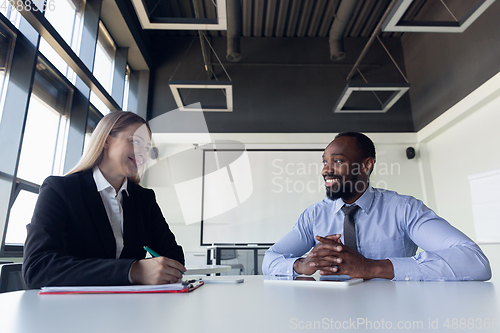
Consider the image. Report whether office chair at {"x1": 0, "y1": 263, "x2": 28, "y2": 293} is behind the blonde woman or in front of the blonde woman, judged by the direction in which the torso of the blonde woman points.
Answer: behind

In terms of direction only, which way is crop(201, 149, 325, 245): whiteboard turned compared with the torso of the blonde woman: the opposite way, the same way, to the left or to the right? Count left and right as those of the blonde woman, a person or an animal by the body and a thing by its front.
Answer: to the right

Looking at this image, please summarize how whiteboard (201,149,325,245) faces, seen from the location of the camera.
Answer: facing the viewer

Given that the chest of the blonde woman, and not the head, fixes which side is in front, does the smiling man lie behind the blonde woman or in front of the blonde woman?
in front

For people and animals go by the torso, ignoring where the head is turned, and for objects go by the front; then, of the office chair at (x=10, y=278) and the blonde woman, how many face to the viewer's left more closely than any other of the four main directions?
0

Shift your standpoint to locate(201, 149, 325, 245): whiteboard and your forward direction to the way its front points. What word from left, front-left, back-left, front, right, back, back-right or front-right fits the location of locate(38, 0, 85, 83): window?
front-right

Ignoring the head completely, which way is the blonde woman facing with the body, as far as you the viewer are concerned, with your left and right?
facing the viewer and to the right of the viewer

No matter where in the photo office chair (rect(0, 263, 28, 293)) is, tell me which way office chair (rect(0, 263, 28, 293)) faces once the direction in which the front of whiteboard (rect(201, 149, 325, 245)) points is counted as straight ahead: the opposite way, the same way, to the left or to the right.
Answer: to the left

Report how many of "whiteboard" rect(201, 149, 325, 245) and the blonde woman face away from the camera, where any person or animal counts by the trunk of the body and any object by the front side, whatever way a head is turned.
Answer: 0

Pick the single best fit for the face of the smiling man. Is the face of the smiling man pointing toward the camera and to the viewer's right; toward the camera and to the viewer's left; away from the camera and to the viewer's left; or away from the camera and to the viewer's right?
toward the camera and to the viewer's left
